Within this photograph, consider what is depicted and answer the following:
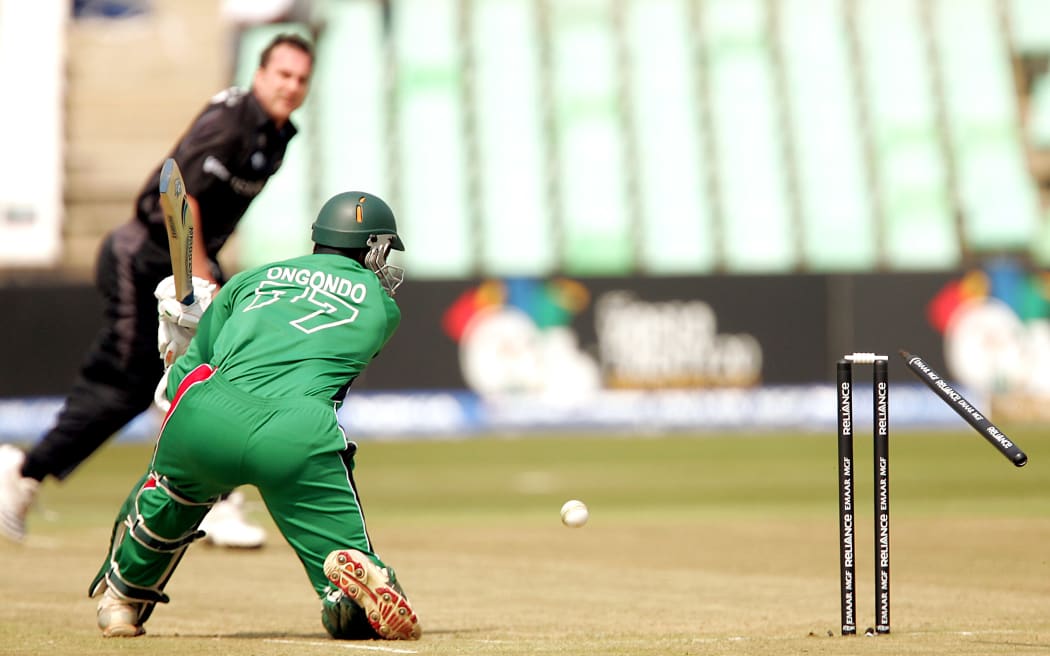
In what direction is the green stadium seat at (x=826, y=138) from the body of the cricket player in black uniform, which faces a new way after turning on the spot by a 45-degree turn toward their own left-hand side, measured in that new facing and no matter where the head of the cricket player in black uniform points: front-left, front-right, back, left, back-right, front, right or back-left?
front-left

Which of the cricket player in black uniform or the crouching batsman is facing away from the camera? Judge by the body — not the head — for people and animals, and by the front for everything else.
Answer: the crouching batsman

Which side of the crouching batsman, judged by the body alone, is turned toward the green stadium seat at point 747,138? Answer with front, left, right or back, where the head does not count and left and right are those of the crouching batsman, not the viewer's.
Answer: front

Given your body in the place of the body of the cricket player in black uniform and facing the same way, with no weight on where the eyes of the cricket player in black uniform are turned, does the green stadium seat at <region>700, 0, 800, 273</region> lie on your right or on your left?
on your left

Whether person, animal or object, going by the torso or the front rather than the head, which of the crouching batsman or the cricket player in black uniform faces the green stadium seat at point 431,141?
the crouching batsman

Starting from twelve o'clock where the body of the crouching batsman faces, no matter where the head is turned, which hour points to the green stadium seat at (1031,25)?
The green stadium seat is roughly at 1 o'clock from the crouching batsman.

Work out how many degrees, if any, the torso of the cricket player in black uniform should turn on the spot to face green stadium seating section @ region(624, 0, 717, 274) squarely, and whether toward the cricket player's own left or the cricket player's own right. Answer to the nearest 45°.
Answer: approximately 90° to the cricket player's own left

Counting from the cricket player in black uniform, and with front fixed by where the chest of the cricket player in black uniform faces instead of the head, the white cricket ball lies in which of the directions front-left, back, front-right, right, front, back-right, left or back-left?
front

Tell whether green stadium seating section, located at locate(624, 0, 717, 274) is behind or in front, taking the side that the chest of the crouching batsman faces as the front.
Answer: in front

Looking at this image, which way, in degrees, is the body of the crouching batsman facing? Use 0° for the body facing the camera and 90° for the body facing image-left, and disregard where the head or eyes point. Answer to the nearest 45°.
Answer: approximately 180°

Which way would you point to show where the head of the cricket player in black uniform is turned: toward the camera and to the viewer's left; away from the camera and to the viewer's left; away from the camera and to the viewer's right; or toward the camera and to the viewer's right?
toward the camera and to the viewer's right

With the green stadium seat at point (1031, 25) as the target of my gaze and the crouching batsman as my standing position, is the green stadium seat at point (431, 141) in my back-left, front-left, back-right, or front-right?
front-left

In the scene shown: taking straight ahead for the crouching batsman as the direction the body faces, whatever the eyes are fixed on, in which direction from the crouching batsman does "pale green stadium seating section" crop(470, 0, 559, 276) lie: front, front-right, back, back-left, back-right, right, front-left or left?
front

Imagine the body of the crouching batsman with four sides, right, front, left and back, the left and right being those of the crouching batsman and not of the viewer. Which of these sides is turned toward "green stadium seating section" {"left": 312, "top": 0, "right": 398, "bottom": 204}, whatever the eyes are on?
front

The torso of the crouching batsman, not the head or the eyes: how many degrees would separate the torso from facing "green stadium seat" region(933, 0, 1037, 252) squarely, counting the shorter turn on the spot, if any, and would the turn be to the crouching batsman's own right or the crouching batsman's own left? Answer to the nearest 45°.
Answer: approximately 45° to the crouching batsman's own right

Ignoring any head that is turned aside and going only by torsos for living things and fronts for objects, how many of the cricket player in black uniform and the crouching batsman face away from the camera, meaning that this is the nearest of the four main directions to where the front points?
1

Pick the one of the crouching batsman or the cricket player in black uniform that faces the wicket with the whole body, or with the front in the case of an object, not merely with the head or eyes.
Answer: the cricket player in black uniform

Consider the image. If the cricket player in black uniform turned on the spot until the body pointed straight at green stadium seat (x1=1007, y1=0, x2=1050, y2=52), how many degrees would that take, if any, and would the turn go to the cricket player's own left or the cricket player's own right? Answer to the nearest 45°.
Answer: approximately 90° to the cricket player's own left

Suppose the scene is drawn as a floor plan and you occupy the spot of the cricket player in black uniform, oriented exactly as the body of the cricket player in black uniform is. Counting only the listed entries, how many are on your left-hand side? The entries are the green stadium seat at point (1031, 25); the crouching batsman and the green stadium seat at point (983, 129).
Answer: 2

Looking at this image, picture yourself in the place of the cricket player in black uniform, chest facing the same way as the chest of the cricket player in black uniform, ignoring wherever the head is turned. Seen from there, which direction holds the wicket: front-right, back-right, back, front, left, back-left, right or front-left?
front

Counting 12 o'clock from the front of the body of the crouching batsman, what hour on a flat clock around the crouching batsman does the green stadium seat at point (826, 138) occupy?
The green stadium seat is roughly at 1 o'clock from the crouching batsman.
